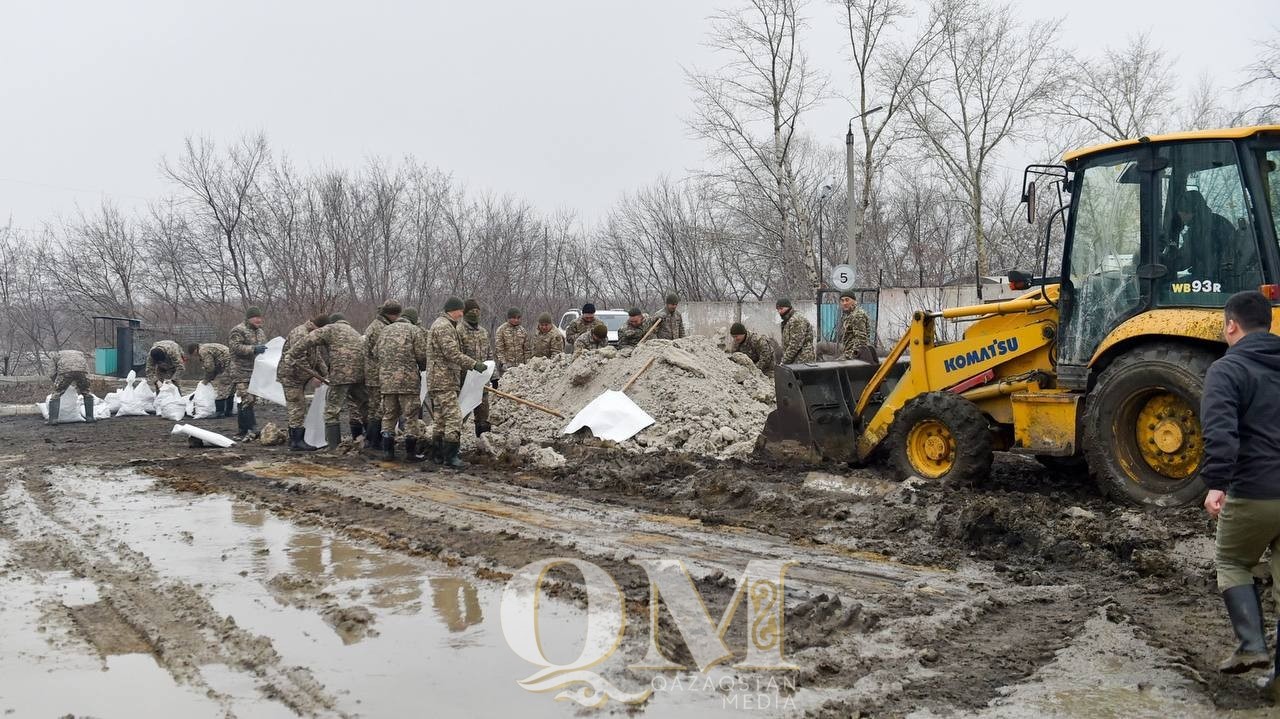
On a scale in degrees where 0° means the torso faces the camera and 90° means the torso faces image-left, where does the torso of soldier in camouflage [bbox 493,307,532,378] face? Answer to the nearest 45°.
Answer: approximately 0°

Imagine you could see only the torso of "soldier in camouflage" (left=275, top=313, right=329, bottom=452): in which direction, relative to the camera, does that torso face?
to the viewer's right

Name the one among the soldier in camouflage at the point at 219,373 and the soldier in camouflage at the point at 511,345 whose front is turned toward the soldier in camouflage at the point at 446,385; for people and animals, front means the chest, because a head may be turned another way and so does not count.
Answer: the soldier in camouflage at the point at 511,345

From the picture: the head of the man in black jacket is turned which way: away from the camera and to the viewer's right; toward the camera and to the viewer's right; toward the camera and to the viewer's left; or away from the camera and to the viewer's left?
away from the camera and to the viewer's left

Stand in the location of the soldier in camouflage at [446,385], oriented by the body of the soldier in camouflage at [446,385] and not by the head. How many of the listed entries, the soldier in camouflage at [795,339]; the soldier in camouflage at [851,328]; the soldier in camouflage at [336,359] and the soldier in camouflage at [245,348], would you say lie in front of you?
2

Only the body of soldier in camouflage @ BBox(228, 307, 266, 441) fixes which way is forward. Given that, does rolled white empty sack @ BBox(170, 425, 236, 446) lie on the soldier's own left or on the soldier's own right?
on the soldier's own right

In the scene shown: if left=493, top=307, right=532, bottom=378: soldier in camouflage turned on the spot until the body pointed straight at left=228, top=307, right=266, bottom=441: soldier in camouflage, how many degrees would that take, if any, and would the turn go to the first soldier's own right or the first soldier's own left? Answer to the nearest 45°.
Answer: approximately 90° to the first soldier's own right

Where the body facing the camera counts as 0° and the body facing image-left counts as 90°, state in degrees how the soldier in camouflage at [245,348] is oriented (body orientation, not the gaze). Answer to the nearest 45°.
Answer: approximately 315°

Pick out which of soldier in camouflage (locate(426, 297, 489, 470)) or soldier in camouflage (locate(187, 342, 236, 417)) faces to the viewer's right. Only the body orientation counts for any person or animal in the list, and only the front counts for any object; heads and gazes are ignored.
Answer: soldier in camouflage (locate(426, 297, 489, 470))

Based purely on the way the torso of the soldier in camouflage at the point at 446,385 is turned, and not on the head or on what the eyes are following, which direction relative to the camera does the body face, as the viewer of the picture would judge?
to the viewer's right

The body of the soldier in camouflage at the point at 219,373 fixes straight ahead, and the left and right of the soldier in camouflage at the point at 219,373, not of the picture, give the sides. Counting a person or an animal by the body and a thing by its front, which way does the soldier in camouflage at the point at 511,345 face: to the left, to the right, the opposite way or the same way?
to the left

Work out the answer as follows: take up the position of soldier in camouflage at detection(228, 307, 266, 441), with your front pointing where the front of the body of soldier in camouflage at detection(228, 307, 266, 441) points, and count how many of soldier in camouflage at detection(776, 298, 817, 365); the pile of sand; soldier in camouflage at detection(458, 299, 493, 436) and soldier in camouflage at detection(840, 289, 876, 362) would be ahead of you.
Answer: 4

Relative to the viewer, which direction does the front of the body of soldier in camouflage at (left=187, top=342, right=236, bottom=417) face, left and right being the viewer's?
facing to the left of the viewer
